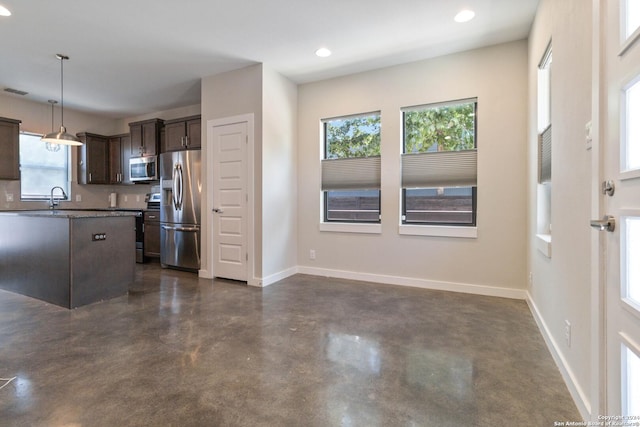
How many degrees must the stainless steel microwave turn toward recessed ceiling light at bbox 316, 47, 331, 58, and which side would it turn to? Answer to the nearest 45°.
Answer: approximately 90° to its left

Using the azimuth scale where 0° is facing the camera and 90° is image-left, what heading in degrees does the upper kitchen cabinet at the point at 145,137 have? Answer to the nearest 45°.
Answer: approximately 45°

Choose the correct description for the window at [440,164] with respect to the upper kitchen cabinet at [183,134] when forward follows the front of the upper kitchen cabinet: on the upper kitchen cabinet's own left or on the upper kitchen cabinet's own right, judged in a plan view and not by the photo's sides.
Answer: on the upper kitchen cabinet's own left

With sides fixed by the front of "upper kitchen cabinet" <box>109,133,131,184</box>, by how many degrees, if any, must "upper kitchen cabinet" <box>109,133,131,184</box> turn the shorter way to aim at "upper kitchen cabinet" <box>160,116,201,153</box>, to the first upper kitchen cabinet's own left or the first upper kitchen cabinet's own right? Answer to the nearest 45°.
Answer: approximately 90° to the first upper kitchen cabinet's own left

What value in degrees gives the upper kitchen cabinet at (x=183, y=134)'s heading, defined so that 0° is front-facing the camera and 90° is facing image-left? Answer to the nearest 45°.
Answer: approximately 45°

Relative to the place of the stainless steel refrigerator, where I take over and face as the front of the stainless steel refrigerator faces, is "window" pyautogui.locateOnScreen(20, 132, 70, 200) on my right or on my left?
on my right

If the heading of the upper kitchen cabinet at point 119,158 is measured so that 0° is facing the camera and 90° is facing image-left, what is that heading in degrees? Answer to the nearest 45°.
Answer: approximately 45°

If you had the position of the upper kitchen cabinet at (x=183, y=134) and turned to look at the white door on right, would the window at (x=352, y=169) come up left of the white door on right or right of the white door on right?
left

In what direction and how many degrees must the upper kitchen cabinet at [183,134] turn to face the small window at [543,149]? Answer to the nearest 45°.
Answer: approximately 90° to its left
